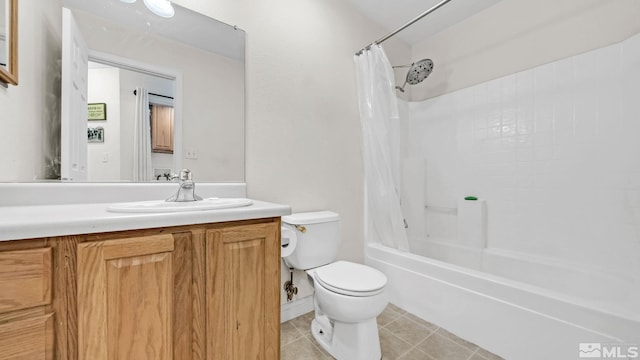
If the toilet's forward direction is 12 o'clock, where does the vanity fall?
The vanity is roughly at 3 o'clock from the toilet.

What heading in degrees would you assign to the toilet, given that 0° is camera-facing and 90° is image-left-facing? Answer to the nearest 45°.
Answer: approximately 315°

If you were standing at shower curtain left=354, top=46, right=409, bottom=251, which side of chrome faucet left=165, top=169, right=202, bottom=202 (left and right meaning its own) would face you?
left

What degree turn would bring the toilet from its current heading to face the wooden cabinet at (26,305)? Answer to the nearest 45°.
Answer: approximately 90° to its right

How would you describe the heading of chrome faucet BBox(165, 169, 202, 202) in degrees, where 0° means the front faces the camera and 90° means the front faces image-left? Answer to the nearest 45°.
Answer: approximately 0°
